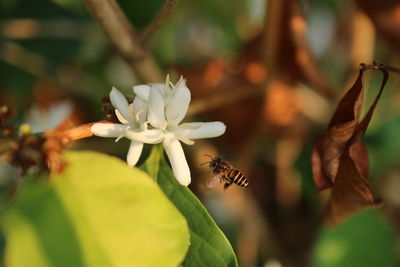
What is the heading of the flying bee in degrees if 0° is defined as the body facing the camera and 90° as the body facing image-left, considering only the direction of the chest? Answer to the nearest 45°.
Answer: approximately 90°
